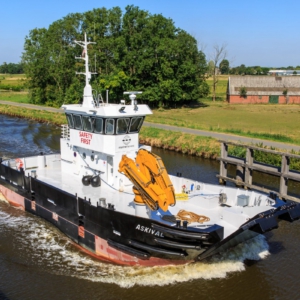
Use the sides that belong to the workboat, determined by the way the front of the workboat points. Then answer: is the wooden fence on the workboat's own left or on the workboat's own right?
on the workboat's own left

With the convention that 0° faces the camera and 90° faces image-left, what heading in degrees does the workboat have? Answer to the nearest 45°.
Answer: approximately 315°
